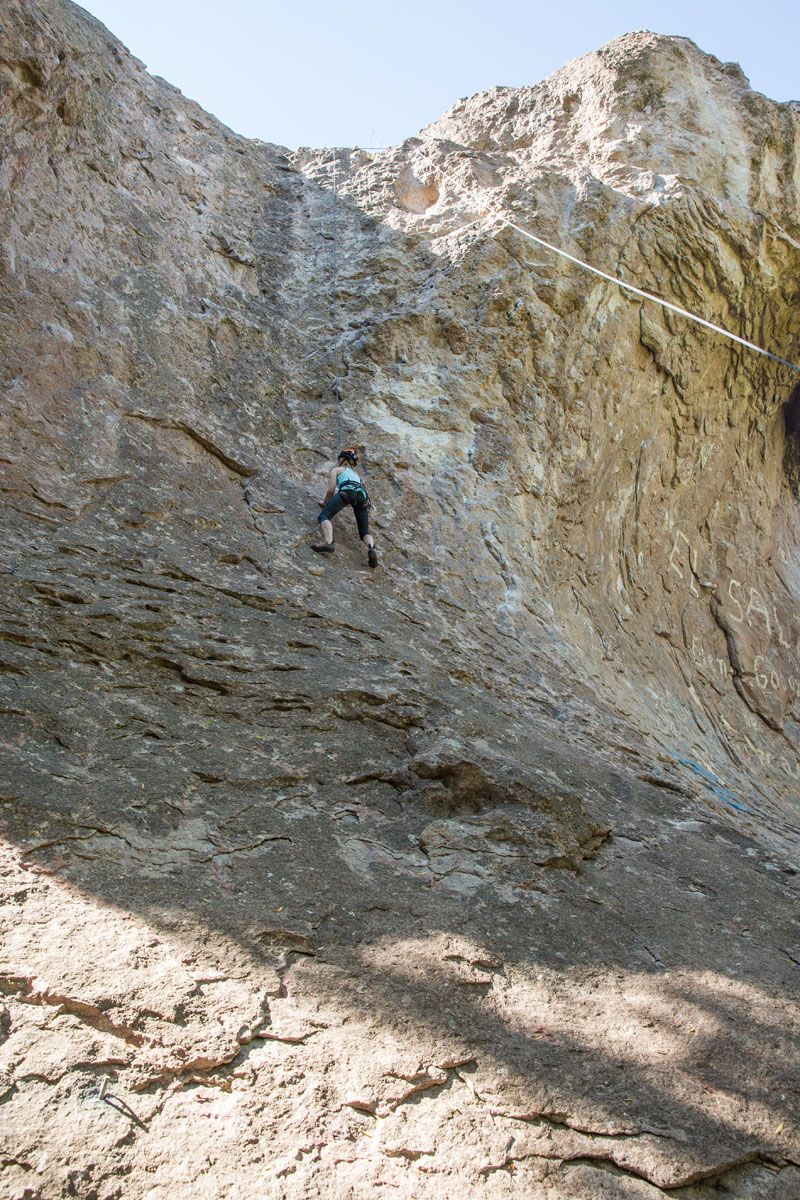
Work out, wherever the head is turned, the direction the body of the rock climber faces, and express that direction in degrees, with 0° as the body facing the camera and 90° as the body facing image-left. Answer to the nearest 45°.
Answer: approximately 180°

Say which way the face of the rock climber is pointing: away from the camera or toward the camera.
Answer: away from the camera
